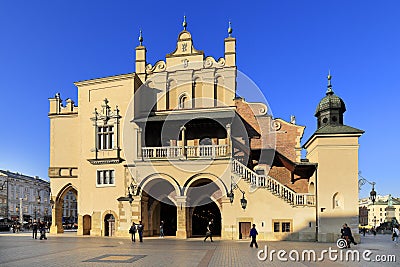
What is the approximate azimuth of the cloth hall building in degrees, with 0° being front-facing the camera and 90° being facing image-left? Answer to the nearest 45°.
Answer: approximately 0°
